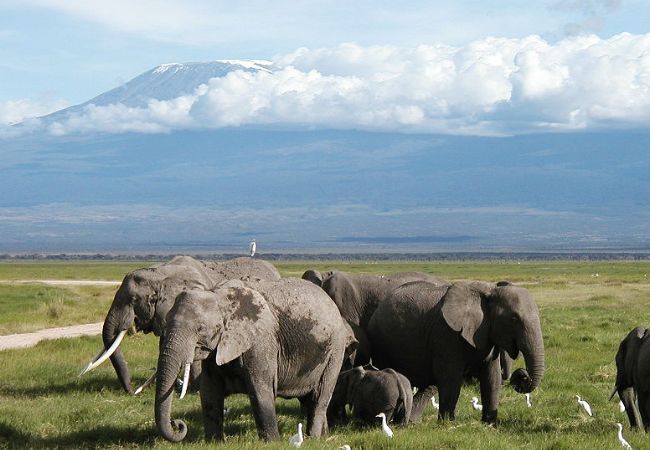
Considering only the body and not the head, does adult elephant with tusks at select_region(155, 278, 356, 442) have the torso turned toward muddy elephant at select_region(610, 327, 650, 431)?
no

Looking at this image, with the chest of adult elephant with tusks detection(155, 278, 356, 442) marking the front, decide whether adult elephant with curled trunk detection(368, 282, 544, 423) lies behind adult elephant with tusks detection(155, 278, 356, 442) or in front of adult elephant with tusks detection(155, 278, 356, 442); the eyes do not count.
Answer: behind

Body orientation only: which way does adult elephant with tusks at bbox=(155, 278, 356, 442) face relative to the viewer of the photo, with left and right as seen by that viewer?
facing the viewer and to the left of the viewer

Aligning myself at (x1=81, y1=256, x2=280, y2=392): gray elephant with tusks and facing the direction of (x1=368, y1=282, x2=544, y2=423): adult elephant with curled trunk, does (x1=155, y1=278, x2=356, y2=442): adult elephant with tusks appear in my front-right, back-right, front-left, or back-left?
front-right

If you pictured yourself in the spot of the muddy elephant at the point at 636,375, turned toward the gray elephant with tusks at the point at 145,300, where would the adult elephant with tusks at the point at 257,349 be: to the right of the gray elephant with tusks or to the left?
left

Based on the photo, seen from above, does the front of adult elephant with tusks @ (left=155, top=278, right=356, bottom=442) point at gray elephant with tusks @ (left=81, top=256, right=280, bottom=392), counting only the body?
no
